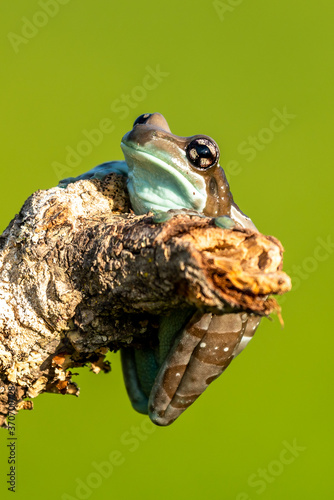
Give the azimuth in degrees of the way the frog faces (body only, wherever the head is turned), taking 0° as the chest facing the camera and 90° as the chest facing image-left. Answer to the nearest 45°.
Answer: approximately 45°
